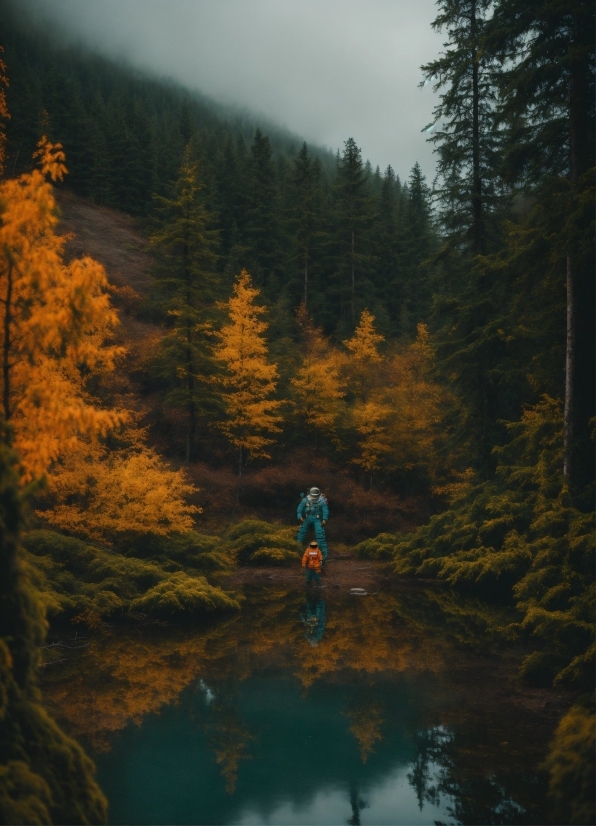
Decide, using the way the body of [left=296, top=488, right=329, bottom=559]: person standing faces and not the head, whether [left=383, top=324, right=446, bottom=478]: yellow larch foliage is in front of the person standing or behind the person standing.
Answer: behind

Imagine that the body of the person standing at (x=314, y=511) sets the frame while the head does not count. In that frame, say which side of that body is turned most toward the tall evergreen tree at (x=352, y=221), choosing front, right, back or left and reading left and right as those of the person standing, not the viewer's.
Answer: back

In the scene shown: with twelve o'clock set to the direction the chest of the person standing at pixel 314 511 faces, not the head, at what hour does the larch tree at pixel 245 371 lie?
The larch tree is roughly at 5 o'clock from the person standing.

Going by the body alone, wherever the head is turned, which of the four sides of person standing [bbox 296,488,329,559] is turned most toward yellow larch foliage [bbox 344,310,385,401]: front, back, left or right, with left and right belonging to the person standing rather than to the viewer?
back

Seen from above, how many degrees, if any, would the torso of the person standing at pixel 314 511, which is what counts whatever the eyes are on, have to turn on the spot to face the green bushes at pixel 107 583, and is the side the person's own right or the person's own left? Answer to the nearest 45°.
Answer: approximately 45° to the person's own right

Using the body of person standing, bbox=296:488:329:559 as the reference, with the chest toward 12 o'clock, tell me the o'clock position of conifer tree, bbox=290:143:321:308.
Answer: The conifer tree is roughly at 6 o'clock from the person standing.

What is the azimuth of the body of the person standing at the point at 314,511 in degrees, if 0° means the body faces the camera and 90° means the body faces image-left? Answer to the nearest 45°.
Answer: approximately 0°

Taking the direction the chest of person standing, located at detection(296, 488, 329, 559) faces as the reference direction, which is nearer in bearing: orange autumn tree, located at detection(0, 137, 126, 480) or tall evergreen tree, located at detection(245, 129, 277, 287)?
the orange autumn tree

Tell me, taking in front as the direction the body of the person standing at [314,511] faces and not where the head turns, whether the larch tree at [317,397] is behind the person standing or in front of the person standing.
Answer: behind

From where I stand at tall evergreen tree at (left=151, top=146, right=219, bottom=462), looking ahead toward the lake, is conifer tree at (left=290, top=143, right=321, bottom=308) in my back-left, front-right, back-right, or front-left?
back-left

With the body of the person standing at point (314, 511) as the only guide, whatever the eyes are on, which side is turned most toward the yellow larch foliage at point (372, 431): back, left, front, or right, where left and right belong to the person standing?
back
